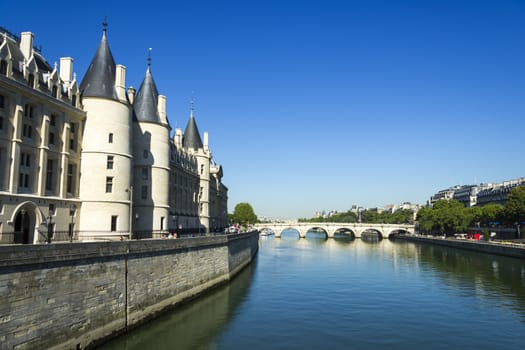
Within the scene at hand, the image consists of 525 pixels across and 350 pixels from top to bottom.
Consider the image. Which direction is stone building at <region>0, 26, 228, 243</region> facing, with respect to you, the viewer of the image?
facing the viewer and to the right of the viewer
